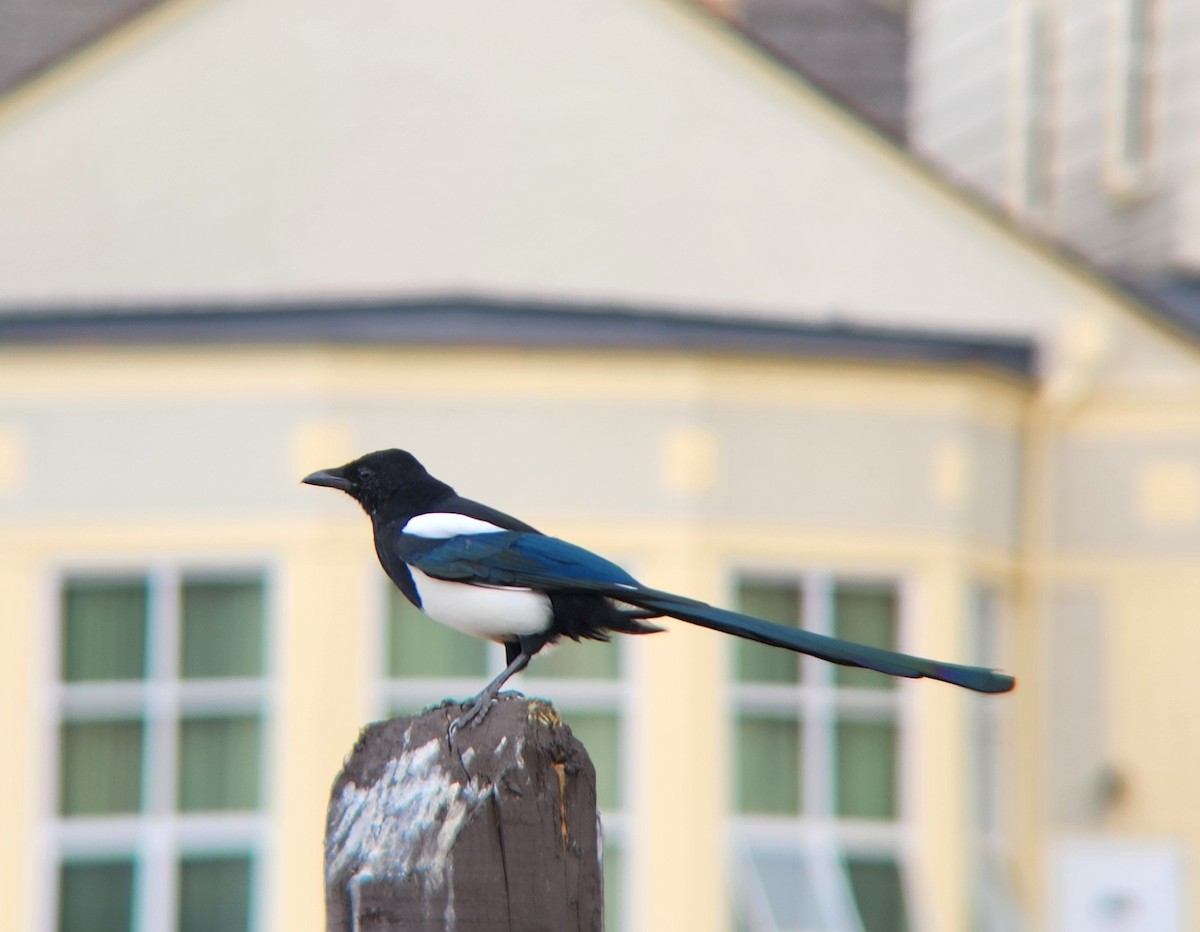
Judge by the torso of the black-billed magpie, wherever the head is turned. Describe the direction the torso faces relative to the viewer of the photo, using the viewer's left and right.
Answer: facing to the left of the viewer

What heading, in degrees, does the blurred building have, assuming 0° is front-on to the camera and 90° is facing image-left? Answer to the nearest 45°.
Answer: approximately 0°

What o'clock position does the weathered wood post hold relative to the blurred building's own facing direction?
The weathered wood post is roughly at 12 o'clock from the blurred building.

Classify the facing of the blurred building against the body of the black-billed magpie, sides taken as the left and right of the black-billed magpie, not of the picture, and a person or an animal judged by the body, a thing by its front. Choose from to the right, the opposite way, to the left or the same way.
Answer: to the left

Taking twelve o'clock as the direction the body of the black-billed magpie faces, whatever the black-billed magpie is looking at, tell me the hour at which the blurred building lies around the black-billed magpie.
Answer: The blurred building is roughly at 3 o'clock from the black-billed magpie.

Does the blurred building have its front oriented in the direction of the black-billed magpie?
yes

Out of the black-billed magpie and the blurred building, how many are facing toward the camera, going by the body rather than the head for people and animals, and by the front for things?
1
